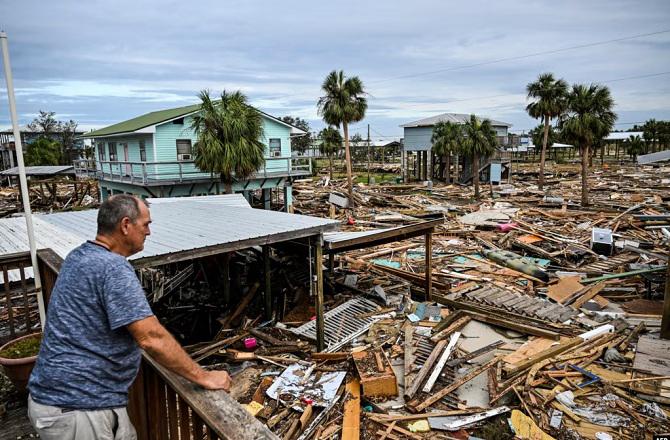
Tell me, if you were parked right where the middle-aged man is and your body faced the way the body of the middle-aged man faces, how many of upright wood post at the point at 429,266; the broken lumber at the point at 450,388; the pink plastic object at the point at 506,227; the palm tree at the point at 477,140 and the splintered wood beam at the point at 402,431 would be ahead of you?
5

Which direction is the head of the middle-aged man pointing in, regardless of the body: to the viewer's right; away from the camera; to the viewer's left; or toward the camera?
to the viewer's right

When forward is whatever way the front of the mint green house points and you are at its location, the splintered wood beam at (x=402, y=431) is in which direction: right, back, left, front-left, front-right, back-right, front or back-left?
front-left

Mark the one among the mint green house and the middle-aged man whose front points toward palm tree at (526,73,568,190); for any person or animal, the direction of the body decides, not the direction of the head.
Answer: the middle-aged man

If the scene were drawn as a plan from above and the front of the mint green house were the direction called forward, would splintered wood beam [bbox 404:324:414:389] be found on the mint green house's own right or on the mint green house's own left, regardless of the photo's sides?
on the mint green house's own left

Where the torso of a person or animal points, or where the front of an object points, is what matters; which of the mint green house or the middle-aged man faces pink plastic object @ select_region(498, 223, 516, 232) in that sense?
the middle-aged man

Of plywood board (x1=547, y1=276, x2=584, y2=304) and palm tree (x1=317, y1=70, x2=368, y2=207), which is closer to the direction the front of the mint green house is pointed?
the plywood board

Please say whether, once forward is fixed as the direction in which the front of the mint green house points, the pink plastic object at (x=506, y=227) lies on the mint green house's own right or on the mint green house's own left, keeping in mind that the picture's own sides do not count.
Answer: on the mint green house's own left

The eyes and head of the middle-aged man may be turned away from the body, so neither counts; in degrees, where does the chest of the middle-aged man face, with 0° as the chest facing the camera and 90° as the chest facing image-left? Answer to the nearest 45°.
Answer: approximately 225°

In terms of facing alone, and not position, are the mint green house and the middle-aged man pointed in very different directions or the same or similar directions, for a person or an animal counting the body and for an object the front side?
very different directions

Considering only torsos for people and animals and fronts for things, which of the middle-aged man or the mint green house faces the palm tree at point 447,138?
the middle-aged man

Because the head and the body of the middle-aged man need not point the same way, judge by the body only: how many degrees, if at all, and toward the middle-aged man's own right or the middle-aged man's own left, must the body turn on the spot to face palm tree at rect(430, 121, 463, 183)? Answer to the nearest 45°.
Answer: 0° — they already face it

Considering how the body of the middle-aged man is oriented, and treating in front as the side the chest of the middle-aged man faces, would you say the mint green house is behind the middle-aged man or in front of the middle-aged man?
in front
